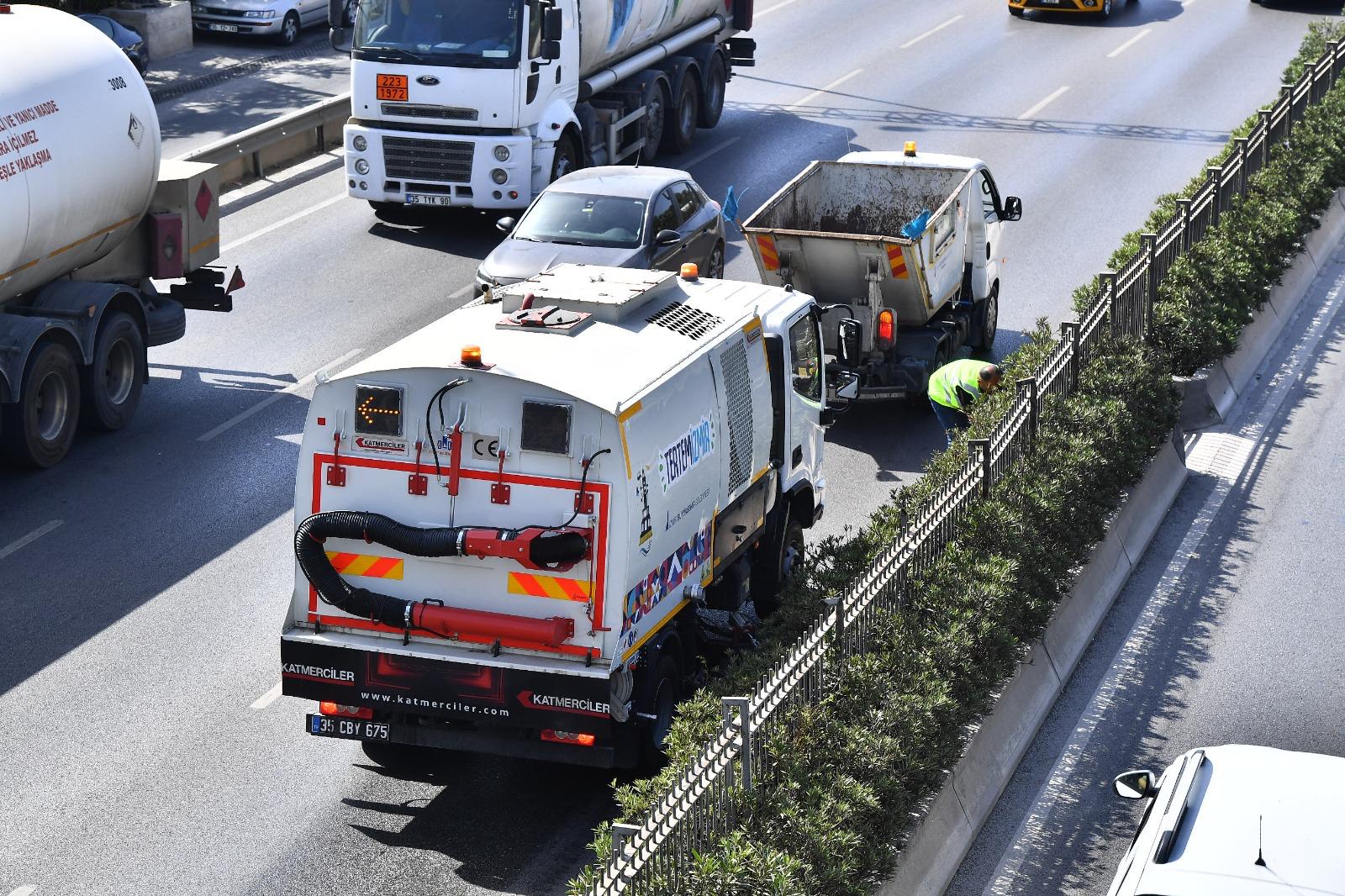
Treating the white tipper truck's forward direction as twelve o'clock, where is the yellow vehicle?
The yellow vehicle is roughly at 11 o'clock from the white tipper truck.

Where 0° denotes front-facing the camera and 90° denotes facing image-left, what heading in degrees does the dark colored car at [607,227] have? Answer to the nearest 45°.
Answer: approximately 45°

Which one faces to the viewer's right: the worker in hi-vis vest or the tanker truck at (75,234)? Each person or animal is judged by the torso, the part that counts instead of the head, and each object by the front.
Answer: the worker in hi-vis vest

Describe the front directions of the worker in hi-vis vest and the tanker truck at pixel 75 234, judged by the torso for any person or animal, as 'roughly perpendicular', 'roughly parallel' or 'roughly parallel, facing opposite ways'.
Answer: roughly perpendicular

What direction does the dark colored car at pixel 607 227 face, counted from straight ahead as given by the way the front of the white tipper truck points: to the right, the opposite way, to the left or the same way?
the opposite way

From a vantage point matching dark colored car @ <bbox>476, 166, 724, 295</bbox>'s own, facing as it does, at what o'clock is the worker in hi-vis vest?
The worker in hi-vis vest is roughly at 9 o'clock from the dark colored car.

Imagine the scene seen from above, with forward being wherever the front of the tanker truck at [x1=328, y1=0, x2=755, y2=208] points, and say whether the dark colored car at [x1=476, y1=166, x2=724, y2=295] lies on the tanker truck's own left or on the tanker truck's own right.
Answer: on the tanker truck's own left

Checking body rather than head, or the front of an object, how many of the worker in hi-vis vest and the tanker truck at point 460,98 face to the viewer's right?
1

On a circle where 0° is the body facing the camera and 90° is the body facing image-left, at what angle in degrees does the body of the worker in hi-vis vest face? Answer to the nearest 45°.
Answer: approximately 270°

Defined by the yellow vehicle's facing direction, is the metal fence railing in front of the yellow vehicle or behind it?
in front

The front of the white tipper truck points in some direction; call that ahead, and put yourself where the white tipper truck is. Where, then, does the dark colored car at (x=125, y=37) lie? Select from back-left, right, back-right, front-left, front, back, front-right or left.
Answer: left
